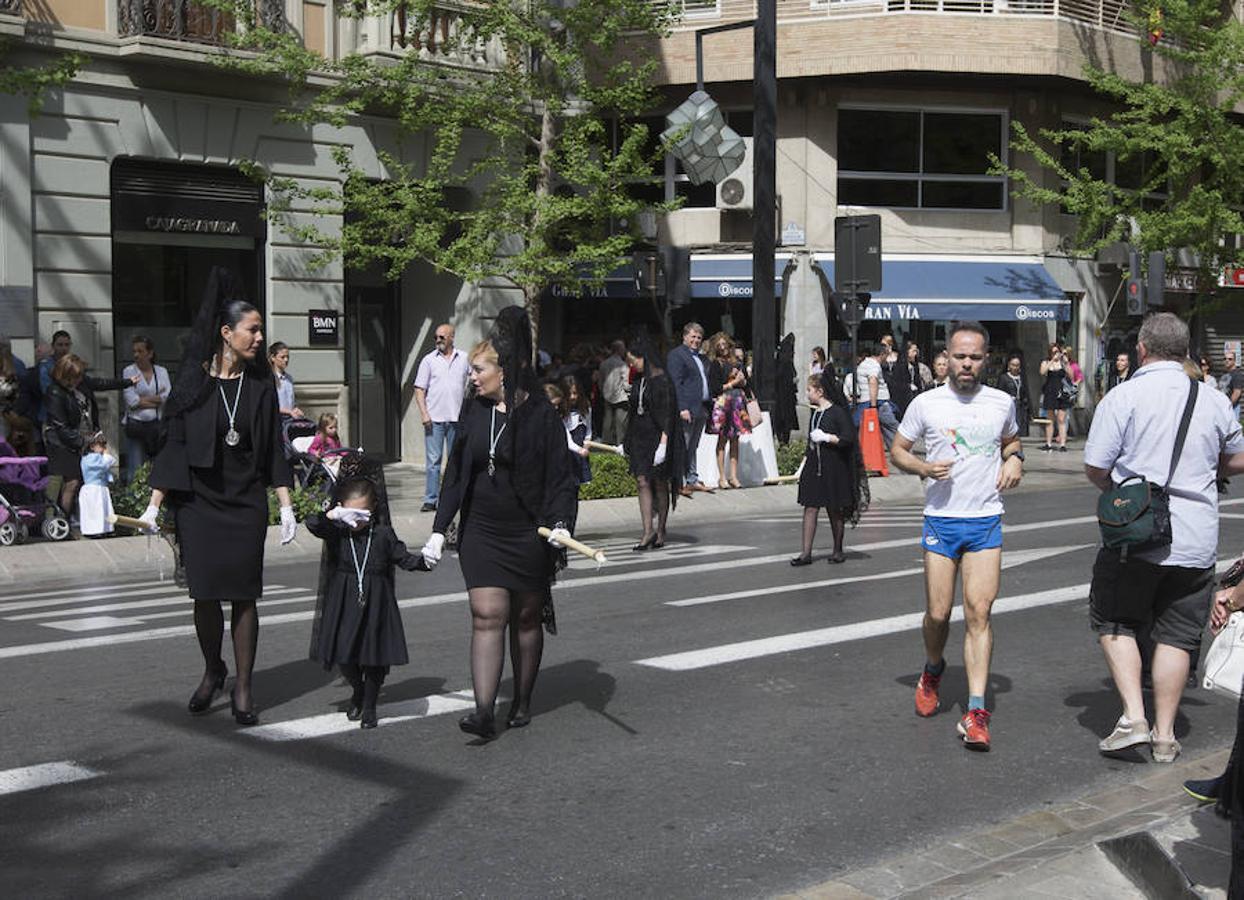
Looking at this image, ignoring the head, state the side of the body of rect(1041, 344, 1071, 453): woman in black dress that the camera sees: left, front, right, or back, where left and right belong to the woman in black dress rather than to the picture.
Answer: front

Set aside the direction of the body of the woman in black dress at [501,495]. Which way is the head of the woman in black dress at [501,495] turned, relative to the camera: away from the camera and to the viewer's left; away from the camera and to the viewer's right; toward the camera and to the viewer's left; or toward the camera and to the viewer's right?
toward the camera and to the viewer's left

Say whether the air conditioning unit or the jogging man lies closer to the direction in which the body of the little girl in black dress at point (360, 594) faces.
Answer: the jogging man

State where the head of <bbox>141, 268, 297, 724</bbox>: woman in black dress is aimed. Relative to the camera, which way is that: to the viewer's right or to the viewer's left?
to the viewer's right

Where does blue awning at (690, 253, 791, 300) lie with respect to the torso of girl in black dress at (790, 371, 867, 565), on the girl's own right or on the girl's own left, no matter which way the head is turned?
on the girl's own right

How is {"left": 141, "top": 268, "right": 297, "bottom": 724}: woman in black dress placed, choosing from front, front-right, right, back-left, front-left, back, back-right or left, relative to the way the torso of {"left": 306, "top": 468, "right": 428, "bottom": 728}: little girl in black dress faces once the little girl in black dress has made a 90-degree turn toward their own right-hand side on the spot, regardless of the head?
front

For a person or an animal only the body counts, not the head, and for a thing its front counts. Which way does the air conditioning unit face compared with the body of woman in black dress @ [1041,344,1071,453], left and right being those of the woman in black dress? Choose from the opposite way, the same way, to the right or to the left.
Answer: the same way

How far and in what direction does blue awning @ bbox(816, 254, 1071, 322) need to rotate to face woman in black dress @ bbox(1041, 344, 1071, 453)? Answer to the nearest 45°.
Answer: approximately 45° to its left

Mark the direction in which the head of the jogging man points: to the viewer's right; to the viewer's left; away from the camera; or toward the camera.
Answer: toward the camera

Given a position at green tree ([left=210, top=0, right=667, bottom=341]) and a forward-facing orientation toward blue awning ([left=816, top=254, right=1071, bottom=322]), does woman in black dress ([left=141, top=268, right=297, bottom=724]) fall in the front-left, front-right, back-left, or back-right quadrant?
back-right

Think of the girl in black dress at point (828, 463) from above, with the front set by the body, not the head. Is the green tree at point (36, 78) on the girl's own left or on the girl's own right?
on the girl's own right

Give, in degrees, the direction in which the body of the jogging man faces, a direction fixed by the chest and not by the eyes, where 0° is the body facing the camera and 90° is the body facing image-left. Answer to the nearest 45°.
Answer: approximately 0°

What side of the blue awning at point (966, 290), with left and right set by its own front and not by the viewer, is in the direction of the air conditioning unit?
right

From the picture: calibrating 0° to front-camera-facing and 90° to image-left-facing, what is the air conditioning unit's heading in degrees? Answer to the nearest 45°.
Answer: approximately 0°

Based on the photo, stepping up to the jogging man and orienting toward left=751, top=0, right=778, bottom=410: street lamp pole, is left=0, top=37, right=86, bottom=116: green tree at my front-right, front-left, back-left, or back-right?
front-left

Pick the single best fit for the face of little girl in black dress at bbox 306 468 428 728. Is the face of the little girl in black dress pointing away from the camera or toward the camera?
toward the camera

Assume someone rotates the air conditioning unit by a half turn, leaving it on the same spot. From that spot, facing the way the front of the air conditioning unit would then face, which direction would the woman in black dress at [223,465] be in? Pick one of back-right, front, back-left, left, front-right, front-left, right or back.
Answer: back
